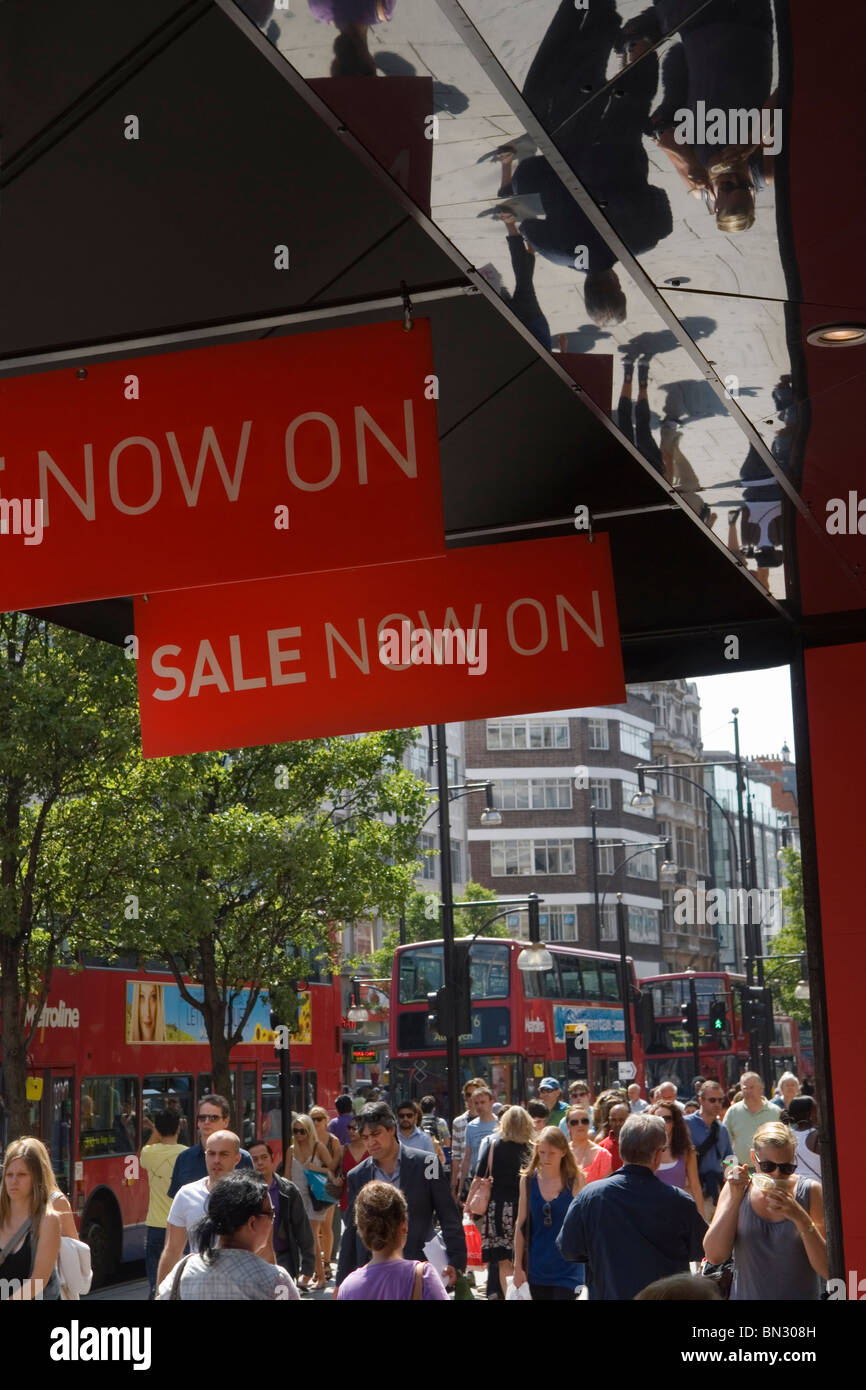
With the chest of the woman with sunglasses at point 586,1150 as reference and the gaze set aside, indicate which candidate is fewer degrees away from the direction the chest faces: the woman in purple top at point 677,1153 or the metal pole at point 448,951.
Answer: the woman in purple top

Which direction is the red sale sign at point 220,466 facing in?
toward the camera

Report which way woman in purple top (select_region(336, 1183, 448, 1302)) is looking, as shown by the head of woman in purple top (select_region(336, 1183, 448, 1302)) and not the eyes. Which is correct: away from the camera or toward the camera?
away from the camera

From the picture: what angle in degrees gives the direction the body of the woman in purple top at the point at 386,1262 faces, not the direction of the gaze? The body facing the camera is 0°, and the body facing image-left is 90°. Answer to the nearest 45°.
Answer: approximately 180°

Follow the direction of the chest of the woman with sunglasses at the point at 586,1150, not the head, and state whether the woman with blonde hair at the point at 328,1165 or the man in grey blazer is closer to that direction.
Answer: the man in grey blazer

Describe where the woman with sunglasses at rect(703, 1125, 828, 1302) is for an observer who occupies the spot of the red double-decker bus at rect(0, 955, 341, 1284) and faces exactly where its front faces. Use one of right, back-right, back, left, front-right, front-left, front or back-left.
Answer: front-left

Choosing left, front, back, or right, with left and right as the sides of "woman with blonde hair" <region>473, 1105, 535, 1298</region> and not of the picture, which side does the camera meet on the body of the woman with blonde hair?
back

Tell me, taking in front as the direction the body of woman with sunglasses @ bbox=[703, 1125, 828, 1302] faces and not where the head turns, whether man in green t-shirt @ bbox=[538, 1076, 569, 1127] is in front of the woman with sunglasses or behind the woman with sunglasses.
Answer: behind

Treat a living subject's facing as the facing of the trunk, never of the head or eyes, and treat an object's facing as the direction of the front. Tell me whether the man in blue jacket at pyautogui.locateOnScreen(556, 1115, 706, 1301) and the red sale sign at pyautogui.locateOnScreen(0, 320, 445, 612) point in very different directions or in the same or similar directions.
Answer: very different directions

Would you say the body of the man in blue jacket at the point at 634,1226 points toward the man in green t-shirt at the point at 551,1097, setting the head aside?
yes

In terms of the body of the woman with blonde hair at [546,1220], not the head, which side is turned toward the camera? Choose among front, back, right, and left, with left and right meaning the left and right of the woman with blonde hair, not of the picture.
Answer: front

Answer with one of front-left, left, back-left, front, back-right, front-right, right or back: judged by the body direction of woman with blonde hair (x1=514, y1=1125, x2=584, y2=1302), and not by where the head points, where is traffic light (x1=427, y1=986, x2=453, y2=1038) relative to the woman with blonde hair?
back

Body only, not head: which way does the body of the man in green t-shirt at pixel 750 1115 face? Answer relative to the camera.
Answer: toward the camera

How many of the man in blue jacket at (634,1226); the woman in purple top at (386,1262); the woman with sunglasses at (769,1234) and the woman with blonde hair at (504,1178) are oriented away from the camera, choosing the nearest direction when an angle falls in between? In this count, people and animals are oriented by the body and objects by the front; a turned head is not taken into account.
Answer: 3

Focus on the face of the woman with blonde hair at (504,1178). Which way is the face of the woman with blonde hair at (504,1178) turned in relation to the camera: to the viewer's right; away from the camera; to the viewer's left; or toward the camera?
away from the camera

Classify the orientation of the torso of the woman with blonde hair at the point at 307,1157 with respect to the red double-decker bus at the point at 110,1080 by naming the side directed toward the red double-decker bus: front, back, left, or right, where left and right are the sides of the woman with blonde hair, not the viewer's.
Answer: right

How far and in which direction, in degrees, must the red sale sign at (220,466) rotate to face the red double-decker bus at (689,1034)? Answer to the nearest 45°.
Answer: approximately 180°
